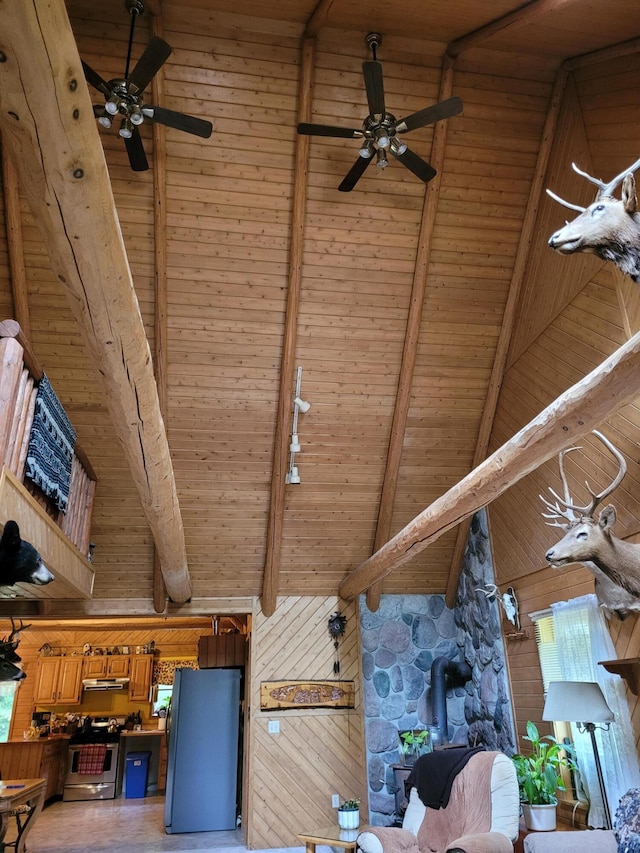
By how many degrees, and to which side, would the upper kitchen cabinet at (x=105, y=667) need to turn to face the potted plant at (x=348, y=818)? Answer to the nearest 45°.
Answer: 0° — it already faces it

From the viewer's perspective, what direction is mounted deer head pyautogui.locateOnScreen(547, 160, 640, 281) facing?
to the viewer's left

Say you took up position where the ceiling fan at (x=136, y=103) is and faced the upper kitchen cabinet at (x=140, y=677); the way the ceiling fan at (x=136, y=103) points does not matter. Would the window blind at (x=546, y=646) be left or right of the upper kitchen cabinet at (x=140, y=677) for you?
right

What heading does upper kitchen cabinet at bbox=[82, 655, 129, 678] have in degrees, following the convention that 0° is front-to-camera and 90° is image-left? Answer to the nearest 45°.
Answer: approximately 0°

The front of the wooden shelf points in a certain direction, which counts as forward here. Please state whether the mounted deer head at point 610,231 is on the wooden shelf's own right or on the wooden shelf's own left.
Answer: on the wooden shelf's own left

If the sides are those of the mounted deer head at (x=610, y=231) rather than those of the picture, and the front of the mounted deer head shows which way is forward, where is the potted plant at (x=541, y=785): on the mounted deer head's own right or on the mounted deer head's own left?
on the mounted deer head's own right

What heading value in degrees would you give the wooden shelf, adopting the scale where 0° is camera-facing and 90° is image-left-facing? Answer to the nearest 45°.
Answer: approximately 90°

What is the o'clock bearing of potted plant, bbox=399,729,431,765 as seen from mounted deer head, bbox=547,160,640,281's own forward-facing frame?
The potted plant is roughly at 2 o'clock from the mounted deer head.
